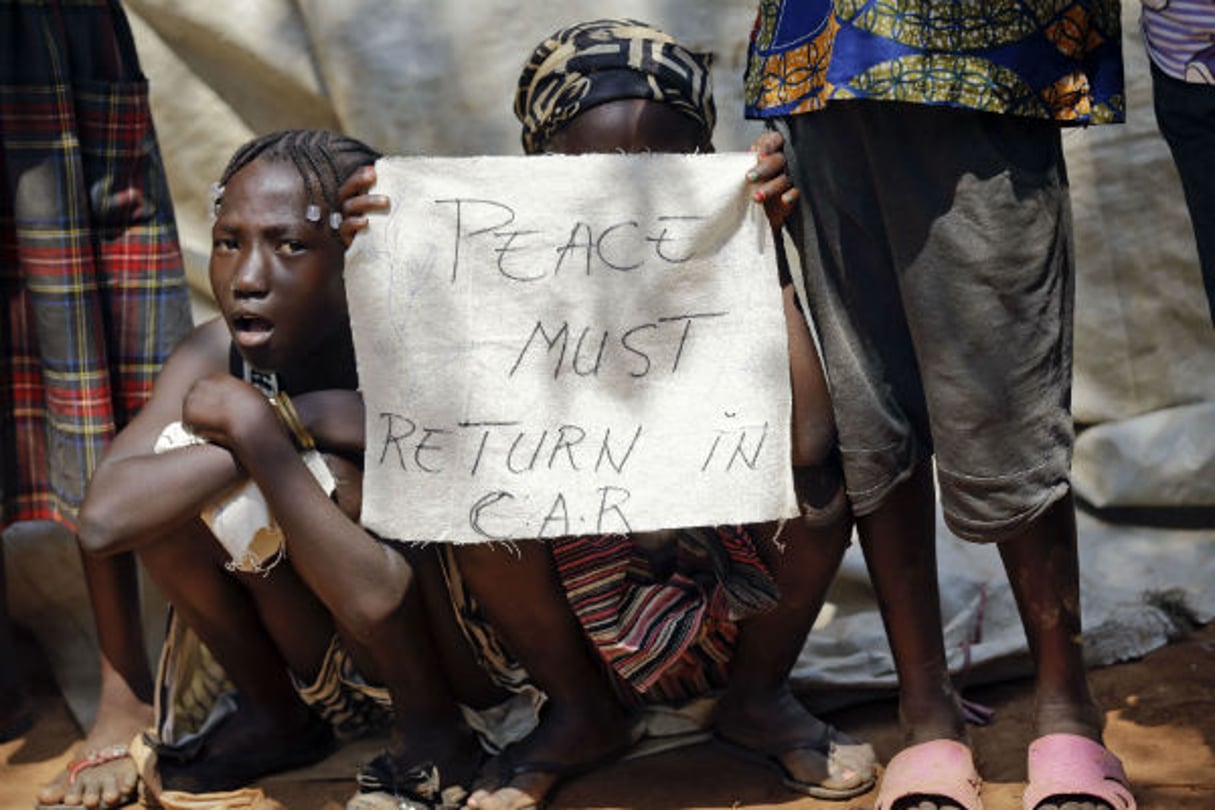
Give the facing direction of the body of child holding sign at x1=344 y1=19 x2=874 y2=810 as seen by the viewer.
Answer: toward the camera
